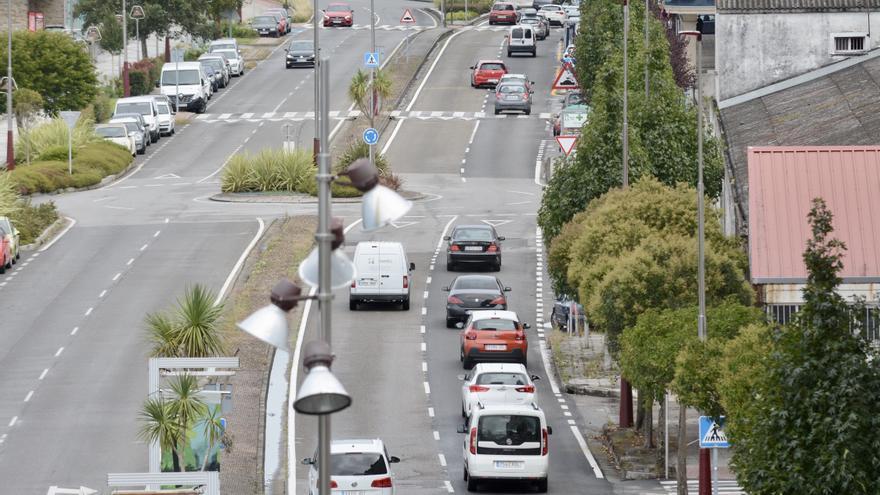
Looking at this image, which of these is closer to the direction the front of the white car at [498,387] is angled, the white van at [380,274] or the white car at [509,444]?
the white van

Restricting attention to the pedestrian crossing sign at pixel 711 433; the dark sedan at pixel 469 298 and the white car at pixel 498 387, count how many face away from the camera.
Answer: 2

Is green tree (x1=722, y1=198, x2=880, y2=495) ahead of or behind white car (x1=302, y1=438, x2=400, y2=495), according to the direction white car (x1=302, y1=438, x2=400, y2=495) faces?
behind

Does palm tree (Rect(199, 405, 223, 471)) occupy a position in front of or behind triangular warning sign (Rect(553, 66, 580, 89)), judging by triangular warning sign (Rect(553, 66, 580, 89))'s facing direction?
in front

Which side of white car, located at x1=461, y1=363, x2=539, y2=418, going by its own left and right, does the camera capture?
back

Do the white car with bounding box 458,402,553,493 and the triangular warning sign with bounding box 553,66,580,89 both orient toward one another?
yes

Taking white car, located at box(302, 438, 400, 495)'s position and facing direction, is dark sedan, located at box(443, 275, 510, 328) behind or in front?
in front

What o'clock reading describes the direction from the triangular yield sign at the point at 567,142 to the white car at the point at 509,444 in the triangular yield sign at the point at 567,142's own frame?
The white car is roughly at 12 o'clock from the triangular yield sign.

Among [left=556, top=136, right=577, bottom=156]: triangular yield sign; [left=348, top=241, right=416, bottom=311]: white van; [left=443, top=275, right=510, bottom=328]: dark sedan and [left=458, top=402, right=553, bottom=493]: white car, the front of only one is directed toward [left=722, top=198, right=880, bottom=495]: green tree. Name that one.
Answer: the triangular yield sign

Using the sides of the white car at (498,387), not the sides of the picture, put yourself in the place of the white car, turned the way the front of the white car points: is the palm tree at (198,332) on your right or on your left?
on your left

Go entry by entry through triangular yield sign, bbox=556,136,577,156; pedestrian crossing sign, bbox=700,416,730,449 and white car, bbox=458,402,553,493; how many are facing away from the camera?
1

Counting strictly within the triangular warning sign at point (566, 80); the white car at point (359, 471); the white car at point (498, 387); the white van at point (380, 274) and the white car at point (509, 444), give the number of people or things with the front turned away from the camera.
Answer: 4

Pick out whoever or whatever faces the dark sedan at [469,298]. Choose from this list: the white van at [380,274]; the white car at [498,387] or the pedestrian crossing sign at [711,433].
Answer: the white car

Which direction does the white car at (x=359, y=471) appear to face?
away from the camera

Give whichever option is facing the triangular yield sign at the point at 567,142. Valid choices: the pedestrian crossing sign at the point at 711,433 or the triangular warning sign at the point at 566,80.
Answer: the triangular warning sign at the point at 566,80

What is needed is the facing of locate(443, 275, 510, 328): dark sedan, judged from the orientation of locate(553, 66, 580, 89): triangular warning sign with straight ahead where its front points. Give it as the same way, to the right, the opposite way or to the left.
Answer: the opposite way

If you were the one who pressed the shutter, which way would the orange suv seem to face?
facing away from the viewer

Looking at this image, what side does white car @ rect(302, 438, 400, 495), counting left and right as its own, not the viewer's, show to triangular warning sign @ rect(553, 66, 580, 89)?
front
